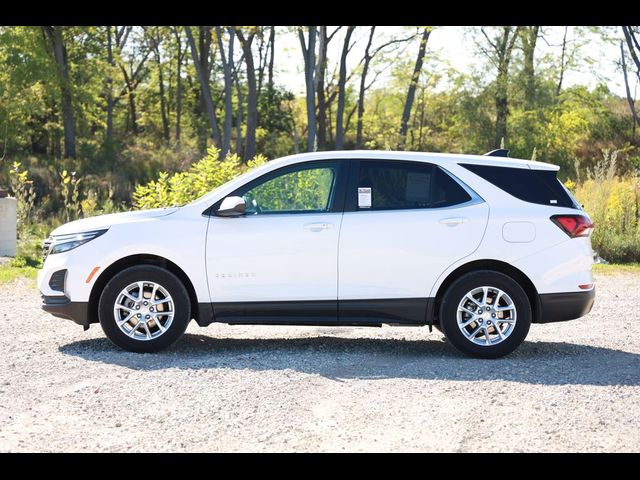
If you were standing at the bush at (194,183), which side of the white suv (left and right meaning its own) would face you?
right

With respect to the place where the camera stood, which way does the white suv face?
facing to the left of the viewer
